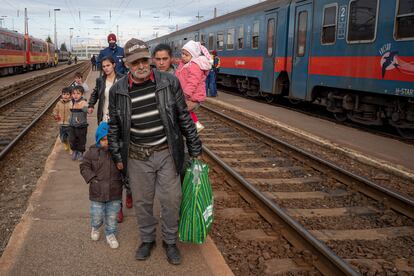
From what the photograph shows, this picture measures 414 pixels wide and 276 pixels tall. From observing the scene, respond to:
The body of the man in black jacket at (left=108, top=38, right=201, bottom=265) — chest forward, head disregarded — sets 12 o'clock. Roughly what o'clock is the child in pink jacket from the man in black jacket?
The child in pink jacket is roughly at 7 o'clock from the man in black jacket.

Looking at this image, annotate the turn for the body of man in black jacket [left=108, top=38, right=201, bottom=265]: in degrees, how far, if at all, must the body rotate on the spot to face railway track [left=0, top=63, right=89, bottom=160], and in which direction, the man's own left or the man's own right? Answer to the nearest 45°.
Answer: approximately 180°

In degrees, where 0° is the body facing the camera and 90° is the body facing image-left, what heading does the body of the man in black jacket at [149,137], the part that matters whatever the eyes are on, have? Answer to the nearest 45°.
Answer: approximately 0°

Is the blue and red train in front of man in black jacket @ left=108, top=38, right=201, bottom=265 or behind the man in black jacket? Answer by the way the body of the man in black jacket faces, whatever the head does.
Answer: behind

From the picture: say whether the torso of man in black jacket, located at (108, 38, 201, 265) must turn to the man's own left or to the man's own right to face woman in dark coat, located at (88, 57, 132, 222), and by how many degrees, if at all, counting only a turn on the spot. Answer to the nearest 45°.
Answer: approximately 180°

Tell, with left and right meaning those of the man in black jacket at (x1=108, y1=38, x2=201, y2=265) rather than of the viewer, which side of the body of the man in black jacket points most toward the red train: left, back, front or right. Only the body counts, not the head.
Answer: back
